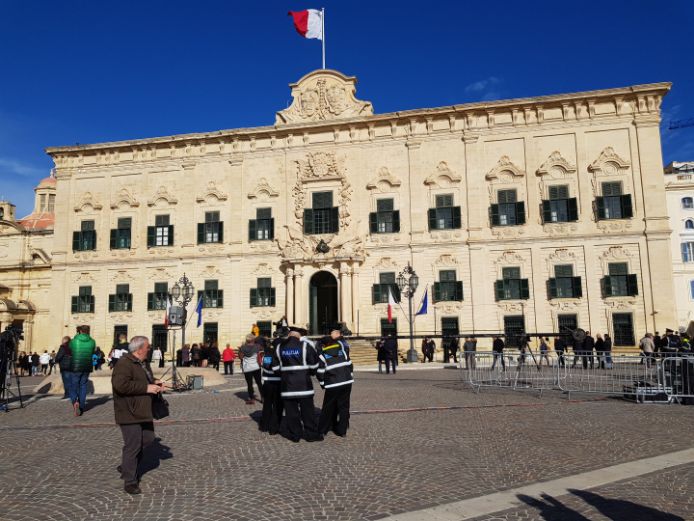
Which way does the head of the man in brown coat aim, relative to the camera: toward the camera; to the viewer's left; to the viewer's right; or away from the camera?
to the viewer's right

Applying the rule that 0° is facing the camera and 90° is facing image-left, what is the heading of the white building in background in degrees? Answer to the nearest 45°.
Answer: approximately 0°

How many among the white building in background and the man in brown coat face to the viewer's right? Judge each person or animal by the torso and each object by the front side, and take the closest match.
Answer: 1

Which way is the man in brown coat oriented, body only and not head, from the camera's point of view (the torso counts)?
to the viewer's right

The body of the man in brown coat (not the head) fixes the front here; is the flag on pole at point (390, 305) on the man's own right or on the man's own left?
on the man's own left

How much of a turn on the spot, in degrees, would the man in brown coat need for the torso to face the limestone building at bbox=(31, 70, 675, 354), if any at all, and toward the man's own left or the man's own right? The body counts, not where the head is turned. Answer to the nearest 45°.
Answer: approximately 45° to the man's own left

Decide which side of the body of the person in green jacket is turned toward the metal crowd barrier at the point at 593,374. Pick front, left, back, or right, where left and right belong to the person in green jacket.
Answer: right

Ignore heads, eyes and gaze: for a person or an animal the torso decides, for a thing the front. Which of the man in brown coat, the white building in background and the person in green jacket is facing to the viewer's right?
the man in brown coat

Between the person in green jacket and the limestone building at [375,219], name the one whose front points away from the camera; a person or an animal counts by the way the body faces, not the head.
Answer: the person in green jacket

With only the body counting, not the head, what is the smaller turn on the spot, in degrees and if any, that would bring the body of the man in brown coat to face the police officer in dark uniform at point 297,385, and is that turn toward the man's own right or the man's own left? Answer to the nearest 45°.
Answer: approximately 45° to the man's own left

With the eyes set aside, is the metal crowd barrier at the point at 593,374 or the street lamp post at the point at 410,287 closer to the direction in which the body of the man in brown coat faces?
the metal crowd barrier

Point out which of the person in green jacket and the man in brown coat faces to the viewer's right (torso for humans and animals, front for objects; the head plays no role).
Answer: the man in brown coat

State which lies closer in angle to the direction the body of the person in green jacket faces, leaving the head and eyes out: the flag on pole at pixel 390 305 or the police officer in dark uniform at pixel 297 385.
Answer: the flag on pole
